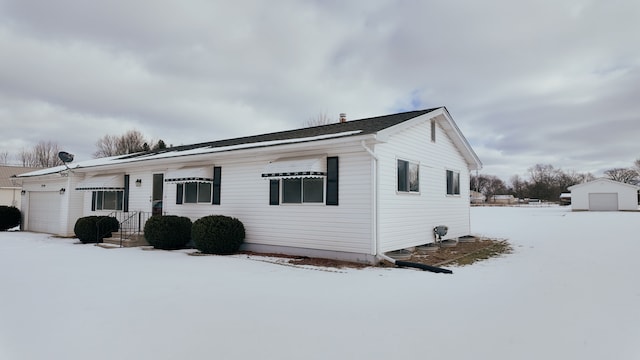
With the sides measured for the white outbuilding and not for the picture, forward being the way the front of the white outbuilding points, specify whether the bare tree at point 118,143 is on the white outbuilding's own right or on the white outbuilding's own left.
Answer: on the white outbuilding's own right

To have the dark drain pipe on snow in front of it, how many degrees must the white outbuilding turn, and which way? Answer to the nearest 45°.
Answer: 0° — it already faces it

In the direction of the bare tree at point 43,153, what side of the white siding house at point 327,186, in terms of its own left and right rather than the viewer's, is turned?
right

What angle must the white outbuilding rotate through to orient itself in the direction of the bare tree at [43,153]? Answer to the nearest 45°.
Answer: approximately 45° to its right

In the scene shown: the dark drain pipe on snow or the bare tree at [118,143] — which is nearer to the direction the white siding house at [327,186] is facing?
the dark drain pipe on snow

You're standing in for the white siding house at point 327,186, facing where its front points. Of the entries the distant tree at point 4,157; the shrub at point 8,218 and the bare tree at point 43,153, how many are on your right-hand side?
3

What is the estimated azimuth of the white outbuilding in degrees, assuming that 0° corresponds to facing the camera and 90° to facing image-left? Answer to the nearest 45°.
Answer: approximately 0°

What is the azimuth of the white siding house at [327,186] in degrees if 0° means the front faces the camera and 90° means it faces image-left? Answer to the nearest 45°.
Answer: approximately 45°

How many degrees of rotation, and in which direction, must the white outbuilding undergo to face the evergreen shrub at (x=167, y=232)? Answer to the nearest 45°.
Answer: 0° — it already faces it
